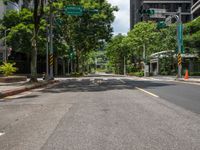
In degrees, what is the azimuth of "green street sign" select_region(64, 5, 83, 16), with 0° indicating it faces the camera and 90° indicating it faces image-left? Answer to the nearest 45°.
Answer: approximately 0°
